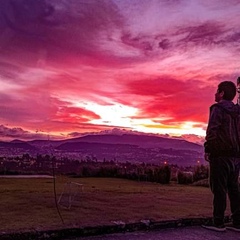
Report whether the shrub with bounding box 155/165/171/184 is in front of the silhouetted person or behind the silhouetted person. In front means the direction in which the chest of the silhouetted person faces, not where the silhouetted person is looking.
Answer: in front

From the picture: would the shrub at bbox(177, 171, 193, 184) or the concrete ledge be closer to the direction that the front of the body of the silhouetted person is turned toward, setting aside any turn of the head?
the shrub

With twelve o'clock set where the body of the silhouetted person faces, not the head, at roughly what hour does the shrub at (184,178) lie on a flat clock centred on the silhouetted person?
The shrub is roughly at 1 o'clock from the silhouetted person.

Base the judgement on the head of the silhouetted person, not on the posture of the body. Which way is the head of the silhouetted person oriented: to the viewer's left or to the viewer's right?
to the viewer's left

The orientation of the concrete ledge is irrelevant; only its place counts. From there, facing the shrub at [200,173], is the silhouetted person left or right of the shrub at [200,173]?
right

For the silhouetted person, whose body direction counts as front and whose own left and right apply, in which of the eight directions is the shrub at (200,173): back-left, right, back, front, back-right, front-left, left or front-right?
front-right

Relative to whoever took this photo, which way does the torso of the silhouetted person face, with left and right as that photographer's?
facing away from the viewer and to the left of the viewer
